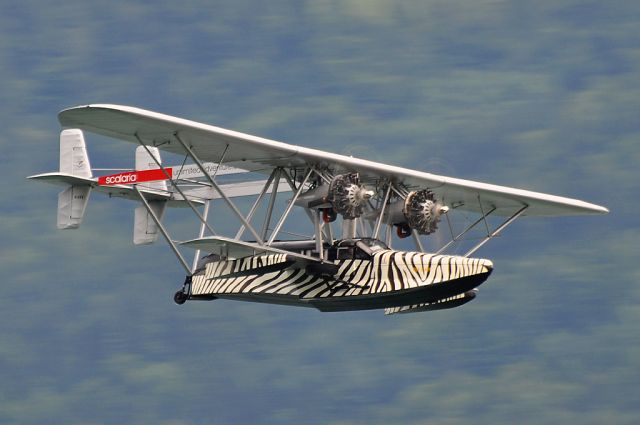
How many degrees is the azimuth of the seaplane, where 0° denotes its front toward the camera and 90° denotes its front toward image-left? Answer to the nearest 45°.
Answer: approximately 315°
